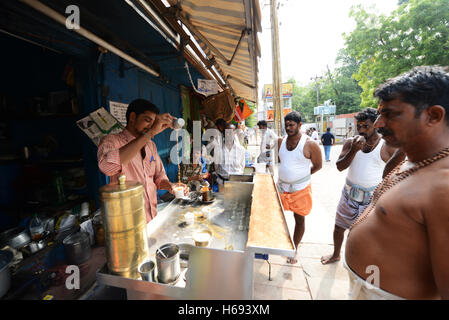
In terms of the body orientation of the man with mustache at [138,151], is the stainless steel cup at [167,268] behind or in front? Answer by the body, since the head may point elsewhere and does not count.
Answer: in front

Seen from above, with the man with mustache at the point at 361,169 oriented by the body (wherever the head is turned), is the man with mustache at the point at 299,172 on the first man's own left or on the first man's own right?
on the first man's own right

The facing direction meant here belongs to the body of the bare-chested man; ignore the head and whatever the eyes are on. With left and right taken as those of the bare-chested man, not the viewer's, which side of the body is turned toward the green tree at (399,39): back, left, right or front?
right

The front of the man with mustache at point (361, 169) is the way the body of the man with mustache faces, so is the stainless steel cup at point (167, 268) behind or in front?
in front

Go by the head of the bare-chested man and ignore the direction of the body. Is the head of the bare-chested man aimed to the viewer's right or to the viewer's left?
to the viewer's left

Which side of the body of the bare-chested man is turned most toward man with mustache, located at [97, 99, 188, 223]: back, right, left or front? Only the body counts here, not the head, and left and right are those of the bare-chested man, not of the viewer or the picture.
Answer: front

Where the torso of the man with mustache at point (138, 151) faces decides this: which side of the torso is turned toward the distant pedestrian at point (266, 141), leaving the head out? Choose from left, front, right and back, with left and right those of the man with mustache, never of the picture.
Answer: left

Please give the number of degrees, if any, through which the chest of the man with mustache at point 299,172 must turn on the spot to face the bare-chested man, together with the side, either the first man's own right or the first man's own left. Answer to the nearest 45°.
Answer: approximately 45° to the first man's own left

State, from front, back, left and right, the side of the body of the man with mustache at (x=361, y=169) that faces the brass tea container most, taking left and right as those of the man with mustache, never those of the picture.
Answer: front

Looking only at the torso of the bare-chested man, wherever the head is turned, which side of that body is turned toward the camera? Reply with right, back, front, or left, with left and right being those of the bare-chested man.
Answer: left

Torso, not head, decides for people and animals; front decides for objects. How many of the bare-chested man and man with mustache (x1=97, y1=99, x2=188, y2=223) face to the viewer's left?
1

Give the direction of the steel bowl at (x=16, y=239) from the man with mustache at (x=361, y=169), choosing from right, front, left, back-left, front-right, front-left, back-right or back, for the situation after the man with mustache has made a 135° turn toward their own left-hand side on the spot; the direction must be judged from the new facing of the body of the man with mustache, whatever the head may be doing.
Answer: back-right

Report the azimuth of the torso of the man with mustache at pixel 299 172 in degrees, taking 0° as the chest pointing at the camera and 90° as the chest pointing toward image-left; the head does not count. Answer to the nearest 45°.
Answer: approximately 45°
